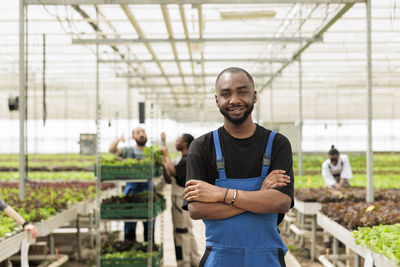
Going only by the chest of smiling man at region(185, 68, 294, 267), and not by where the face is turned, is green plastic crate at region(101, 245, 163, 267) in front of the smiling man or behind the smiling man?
behind

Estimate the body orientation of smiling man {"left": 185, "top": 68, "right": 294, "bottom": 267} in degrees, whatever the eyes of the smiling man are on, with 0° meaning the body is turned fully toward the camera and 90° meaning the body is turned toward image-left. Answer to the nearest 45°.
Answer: approximately 0°

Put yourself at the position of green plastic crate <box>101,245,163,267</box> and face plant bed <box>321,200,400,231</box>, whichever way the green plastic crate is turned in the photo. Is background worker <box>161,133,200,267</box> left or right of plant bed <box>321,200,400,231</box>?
left

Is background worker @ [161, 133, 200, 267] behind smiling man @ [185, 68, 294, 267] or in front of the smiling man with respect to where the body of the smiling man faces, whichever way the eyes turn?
behind

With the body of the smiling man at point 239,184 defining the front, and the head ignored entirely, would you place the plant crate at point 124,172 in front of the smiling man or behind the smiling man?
behind

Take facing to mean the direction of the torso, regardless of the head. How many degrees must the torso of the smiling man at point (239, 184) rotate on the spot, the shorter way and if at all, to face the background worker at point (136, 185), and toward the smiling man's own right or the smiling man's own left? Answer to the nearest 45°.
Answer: approximately 180°

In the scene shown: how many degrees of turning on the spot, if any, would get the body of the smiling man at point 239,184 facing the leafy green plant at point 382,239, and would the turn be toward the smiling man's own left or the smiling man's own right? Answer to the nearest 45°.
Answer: approximately 135° to the smiling man's own left

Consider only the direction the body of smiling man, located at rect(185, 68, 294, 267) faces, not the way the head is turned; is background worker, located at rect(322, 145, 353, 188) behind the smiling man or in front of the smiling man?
behind

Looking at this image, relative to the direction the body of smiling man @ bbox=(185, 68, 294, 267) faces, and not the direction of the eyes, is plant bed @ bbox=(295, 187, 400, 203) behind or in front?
behind
